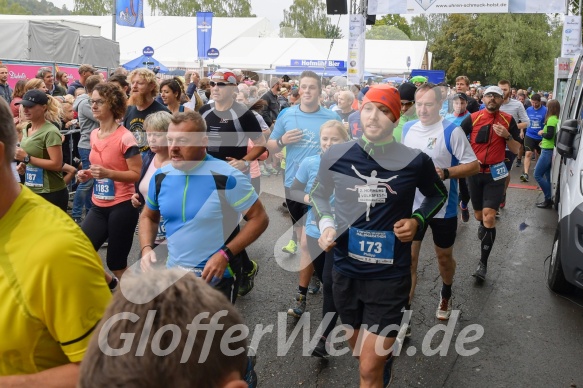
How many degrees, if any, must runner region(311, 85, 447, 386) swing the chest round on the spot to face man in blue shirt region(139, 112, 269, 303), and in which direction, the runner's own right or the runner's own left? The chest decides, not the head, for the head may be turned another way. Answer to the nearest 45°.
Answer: approximately 90° to the runner's own right

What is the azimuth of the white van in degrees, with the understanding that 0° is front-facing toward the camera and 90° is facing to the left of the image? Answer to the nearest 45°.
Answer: approximately 0°

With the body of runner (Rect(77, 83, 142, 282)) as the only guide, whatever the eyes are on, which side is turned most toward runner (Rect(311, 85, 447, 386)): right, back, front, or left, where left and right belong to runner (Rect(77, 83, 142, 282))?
left

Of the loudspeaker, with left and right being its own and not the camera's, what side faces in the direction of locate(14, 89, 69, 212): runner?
front

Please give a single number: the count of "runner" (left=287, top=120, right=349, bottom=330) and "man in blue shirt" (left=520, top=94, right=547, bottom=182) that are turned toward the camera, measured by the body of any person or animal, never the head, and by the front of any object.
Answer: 2

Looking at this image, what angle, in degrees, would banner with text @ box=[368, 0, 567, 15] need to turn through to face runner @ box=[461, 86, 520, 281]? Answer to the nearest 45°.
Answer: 0° — it already faces them

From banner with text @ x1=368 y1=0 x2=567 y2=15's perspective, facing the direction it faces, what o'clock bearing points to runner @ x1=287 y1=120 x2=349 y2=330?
The runner is roughly at 12 o'clock from the banner with text.

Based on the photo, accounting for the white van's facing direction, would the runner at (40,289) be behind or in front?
in front
